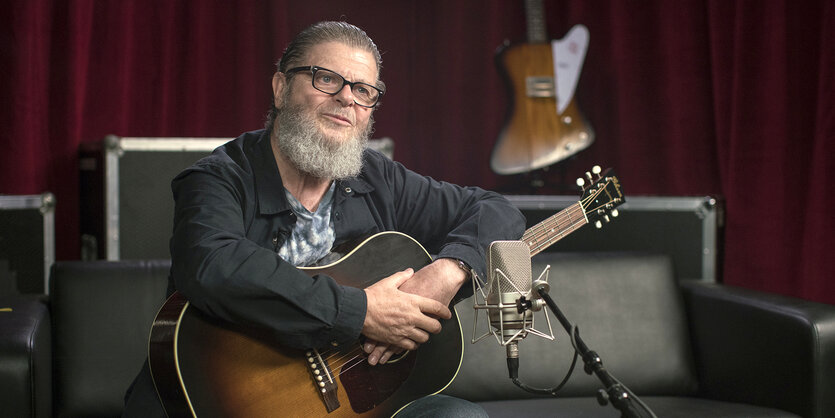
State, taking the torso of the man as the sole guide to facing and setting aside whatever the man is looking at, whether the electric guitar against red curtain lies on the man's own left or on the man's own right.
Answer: on the man's own left

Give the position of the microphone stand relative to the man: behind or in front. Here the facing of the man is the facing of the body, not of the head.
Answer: in front

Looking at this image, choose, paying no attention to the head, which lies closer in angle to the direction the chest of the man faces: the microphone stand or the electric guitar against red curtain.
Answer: the microphone stand

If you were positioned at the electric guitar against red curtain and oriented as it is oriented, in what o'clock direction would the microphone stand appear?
The microphone stand is roughly at 12 o'clock from the electric guitar against red curtain.

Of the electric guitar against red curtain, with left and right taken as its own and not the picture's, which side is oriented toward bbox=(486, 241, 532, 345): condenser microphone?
front

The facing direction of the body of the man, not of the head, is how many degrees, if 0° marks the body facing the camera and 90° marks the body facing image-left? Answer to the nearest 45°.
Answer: approximately 315°

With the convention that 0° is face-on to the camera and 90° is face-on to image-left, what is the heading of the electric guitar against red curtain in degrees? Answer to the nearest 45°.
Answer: approximately 0°

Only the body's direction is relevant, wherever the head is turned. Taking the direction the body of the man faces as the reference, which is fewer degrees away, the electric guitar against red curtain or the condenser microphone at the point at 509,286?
the condenser microphone

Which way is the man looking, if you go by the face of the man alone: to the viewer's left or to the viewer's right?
to the viewer's right

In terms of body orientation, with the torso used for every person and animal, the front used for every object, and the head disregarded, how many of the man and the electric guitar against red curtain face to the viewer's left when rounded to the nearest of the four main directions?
0
